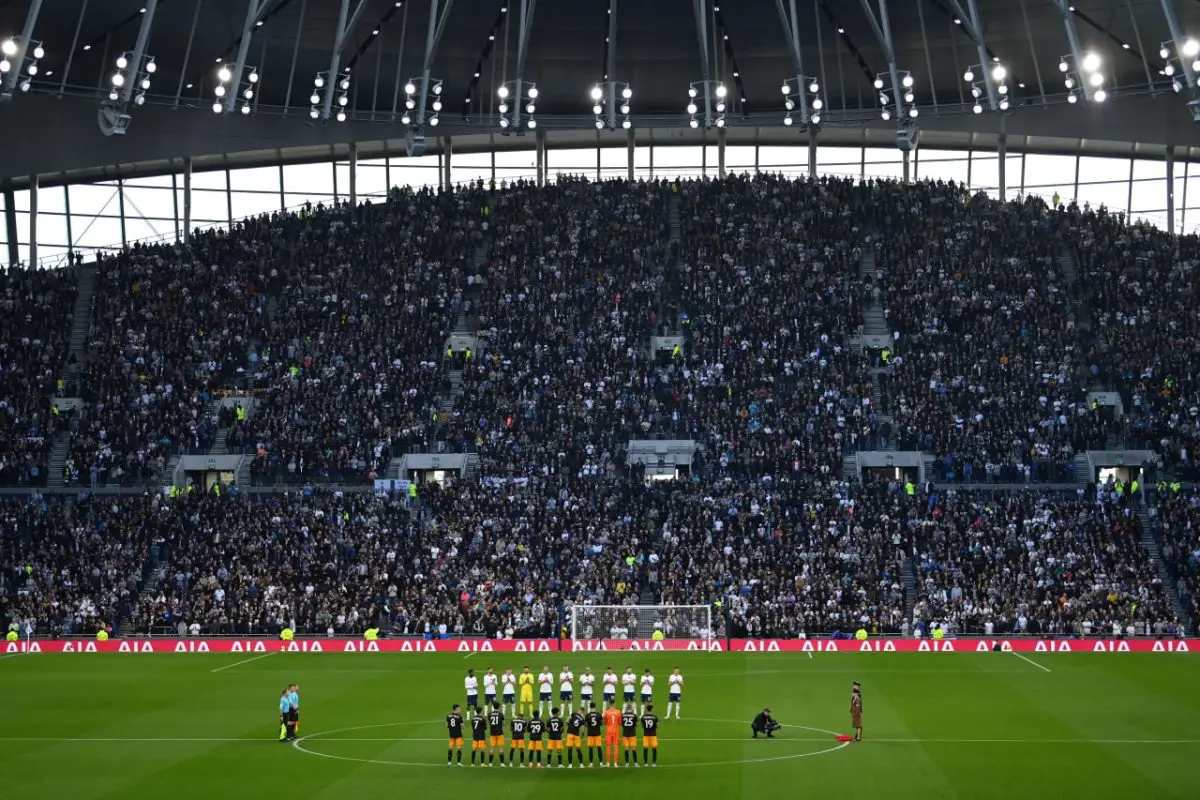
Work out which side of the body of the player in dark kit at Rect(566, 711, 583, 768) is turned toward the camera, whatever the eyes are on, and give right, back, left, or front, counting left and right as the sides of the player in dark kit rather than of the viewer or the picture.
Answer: back

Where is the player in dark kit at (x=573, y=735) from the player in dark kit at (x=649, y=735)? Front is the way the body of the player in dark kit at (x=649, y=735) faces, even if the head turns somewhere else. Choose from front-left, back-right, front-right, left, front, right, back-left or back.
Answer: left

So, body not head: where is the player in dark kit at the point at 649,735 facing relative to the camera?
away from the camera

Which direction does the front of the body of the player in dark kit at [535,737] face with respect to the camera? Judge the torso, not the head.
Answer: away from the camera

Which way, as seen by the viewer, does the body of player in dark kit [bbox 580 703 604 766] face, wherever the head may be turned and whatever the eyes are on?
away from the camera

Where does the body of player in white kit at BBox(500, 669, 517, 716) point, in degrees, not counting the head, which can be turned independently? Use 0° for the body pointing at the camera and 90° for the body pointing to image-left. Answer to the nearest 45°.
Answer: approximately 0°

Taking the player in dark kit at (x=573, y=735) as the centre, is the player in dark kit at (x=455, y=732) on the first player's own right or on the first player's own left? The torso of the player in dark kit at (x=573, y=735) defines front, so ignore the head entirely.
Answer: on the first player's own left

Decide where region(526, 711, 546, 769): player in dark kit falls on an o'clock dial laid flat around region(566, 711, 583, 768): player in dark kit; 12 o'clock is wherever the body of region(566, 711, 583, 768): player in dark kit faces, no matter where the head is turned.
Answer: region(526, 711, 546, 769): player in dark kit is roughly at 9 o'clock from region(566, 711, 583, 768): player in dark kit.

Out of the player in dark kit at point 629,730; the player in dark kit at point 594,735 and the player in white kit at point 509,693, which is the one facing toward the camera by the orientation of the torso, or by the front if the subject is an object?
the player in white kit

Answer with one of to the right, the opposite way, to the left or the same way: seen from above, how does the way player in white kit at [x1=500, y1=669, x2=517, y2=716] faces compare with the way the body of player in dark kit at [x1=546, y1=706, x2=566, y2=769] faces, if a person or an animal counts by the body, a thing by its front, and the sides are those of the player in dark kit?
the opposite way

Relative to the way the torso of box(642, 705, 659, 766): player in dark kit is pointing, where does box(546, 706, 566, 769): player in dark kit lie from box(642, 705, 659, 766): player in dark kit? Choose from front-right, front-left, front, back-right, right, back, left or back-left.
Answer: left
